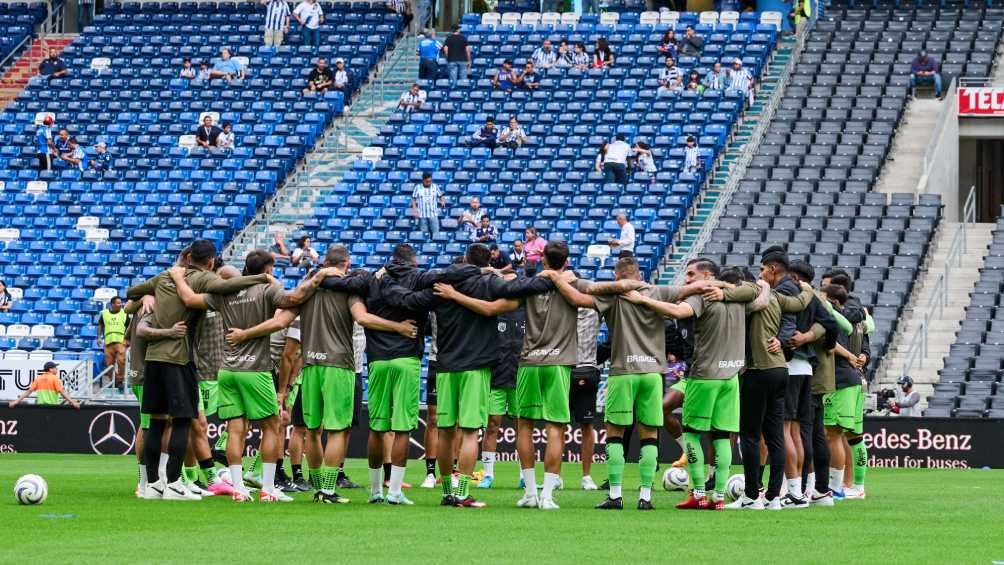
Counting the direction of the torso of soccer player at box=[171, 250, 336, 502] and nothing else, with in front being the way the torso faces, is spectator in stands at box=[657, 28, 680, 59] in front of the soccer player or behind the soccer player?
in front

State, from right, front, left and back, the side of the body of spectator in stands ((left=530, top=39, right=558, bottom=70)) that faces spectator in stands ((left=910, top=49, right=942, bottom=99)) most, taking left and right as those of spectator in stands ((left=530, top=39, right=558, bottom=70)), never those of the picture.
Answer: left

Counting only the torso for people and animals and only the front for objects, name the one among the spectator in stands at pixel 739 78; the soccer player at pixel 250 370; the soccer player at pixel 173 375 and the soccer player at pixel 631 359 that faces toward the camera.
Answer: the spectator in stands

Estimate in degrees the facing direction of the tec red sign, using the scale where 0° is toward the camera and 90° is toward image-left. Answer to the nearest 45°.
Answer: approximately 0°

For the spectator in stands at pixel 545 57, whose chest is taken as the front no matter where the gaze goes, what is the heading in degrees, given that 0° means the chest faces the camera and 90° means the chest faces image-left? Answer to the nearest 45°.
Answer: approximately 0°

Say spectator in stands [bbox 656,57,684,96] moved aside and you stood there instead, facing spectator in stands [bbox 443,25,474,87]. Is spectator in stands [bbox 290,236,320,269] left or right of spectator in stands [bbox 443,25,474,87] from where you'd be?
left
